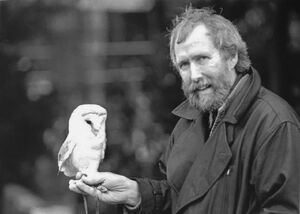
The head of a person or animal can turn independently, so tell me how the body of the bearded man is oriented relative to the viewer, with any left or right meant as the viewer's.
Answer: facing the viewer and to the left of the viewer
